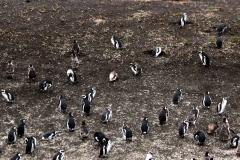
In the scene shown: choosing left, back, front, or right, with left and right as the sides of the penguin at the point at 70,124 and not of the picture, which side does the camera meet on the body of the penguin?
back

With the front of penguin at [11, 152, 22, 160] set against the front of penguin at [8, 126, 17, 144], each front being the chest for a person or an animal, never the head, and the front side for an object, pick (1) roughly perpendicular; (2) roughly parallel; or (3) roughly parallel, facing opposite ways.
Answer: roughly parallel

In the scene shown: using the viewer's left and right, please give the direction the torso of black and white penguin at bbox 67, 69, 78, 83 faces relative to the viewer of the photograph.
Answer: facing the viewer and to the left of the viewer

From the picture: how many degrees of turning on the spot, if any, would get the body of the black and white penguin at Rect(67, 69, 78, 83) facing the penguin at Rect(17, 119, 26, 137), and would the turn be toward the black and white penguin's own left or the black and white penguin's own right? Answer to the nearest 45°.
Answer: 0° — it already faces it
